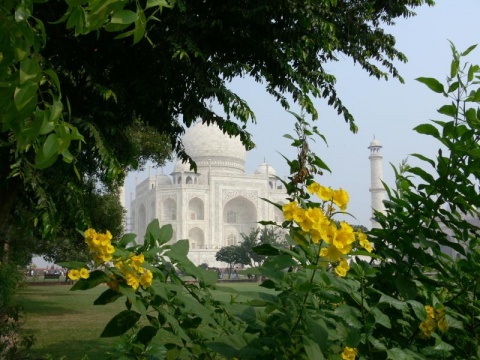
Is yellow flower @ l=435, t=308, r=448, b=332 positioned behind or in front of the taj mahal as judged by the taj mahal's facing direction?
in front

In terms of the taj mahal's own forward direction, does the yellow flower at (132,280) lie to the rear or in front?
in front

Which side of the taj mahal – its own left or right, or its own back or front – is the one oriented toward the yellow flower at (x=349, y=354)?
front

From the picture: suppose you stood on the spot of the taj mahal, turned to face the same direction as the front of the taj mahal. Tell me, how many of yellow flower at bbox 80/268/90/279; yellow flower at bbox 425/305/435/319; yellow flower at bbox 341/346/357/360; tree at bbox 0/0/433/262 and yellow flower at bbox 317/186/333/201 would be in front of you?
5

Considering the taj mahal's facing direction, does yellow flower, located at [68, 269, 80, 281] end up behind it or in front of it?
in front

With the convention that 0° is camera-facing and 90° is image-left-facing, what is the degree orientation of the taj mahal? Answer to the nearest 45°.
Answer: approximately 0°

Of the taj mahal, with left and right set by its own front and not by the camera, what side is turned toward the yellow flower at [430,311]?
front

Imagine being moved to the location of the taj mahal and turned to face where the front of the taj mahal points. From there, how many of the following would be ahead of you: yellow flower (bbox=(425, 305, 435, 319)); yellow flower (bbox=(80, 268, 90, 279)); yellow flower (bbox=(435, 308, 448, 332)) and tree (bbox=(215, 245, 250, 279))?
4
